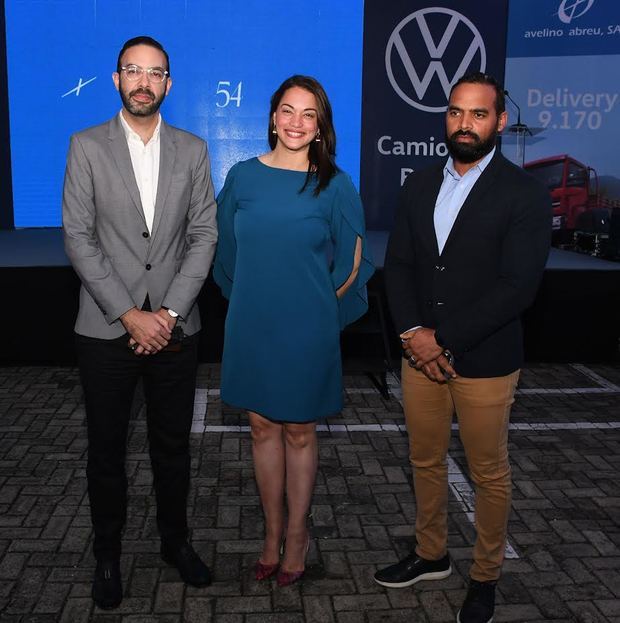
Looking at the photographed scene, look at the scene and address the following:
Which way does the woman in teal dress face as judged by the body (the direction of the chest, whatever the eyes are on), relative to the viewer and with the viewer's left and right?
facing the viewer

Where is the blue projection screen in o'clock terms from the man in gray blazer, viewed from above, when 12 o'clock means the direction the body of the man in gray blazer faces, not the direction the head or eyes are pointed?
The blue projection screen is roughly at 6 o'clock from the man in gray blazer.

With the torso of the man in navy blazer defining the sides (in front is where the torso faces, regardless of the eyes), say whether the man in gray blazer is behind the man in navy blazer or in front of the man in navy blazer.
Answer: in front

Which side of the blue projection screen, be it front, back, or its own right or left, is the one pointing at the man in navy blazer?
front

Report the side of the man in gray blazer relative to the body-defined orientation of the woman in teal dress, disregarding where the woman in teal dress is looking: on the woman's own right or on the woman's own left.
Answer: on the woman's own right

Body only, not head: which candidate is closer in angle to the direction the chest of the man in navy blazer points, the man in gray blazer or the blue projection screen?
the man in gray blazer

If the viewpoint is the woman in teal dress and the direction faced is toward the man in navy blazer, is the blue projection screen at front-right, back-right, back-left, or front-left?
back-left

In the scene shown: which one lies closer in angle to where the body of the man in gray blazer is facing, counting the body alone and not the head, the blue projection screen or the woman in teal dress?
the woman in teal dress

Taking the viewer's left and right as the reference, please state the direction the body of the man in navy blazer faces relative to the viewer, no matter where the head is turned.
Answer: facing the viewer and to the left of the viewer

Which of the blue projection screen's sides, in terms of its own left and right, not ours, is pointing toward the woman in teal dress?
front

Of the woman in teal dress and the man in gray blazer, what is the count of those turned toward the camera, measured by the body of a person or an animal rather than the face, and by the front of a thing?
2

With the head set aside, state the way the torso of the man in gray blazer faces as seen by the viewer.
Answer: toward the camera

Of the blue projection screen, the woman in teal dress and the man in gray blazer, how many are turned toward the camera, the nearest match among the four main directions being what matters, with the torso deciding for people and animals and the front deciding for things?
3

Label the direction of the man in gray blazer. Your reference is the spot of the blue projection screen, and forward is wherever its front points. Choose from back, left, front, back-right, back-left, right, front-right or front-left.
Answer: front

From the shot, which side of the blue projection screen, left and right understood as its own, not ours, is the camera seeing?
front

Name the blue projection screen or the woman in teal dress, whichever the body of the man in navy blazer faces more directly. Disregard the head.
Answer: the woman in teal dress
